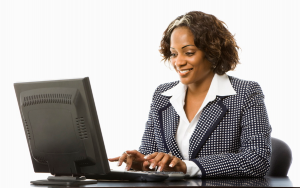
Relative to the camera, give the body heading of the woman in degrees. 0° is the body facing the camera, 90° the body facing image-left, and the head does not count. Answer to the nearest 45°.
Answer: approximately 45°
